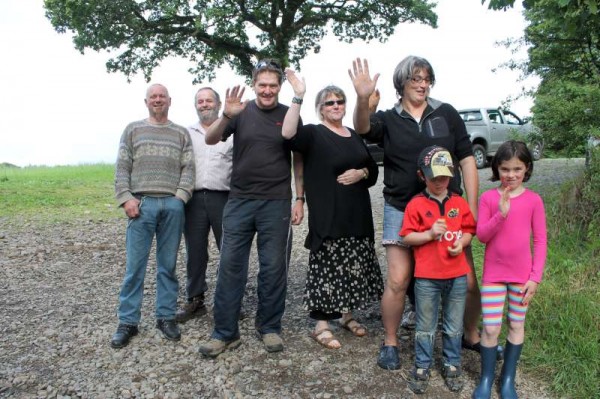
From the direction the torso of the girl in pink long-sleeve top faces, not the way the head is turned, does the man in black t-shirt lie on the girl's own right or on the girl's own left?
on the girl's own right

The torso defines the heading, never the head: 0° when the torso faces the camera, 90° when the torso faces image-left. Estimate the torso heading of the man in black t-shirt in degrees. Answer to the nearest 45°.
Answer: approximately 0°

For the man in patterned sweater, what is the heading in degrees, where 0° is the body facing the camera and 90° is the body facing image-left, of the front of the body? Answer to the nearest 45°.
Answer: approximately 0°
